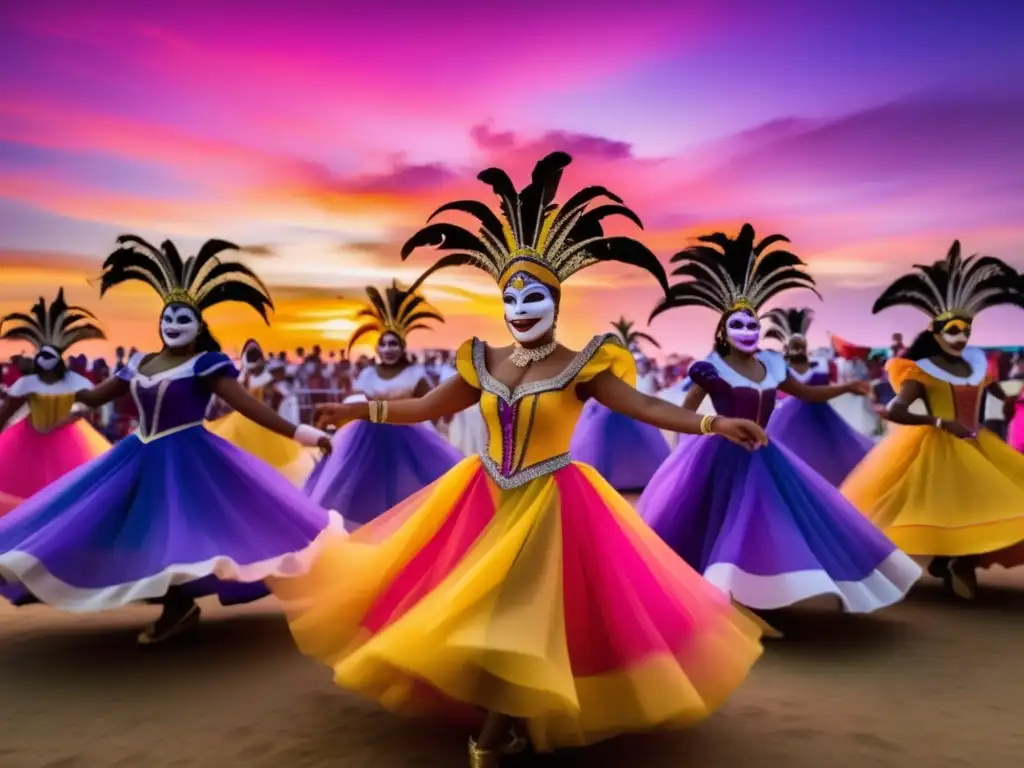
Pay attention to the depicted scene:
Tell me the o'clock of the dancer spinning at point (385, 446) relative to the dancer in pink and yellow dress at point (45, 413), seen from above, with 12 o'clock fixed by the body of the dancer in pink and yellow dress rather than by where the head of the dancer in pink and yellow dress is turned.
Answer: The dancer spinning is roughly at 10 o'clock from the dancer in pink and yellow dress.

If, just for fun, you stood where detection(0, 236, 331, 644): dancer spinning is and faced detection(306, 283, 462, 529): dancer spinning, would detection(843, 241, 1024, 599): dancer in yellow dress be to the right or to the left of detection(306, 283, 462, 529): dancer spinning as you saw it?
right

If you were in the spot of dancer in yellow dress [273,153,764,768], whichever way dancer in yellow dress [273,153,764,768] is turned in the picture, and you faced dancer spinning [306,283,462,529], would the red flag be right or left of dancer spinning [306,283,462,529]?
right

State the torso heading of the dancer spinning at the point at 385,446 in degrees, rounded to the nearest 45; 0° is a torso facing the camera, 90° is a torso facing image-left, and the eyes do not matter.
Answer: approximately 0°

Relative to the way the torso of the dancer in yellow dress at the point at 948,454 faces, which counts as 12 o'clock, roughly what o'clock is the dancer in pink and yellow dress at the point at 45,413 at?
the dancer in pink and yellow dress at the point at 45,413 is roughly at 4 o'clock from the dancer in yellow dress at the point at 948,454.

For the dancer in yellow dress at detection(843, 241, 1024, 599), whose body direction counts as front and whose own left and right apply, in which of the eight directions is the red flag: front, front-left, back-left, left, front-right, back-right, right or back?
back-left

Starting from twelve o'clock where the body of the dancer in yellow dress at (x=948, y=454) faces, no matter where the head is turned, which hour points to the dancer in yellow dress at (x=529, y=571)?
the dancer in yellow dress at (x=529, y=571) is roughly at 2 o'clock from the dancer in yellow dress at (x=948, y=454).

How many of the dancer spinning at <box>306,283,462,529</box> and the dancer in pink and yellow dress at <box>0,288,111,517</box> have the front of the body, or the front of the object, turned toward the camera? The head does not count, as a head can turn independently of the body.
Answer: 2

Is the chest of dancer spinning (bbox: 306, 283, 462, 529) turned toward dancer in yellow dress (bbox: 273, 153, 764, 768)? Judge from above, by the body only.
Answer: yes
